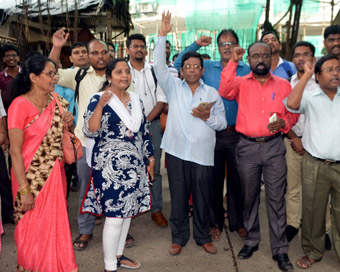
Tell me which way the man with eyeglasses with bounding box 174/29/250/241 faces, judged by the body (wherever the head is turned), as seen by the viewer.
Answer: toward the camera

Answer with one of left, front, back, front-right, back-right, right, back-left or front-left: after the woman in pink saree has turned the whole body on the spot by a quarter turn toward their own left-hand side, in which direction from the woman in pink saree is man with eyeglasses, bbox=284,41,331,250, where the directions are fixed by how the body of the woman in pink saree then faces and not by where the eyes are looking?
front-right

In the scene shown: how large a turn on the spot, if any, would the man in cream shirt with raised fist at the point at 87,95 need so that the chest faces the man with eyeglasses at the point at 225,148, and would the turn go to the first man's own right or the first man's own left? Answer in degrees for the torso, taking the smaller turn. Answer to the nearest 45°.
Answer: approximately 90° to the first man's own left

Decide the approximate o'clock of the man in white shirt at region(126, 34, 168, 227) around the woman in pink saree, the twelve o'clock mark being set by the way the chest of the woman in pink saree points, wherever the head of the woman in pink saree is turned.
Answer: The man in white shirt is roughly at 9 o'clock from the woman in pink saree.

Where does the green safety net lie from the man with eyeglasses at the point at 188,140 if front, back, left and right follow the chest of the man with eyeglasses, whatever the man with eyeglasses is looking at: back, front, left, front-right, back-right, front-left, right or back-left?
back

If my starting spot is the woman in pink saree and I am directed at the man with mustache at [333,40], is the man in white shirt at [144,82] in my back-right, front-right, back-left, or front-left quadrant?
front-left

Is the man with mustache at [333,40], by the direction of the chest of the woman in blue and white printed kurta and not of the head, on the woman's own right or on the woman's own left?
on the woman's own left

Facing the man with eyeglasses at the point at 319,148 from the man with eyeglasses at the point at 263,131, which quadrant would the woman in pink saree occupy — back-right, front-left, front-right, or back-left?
back-right

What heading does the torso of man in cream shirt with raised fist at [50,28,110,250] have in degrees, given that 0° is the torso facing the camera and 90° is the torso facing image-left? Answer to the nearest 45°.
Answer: approximately 0°

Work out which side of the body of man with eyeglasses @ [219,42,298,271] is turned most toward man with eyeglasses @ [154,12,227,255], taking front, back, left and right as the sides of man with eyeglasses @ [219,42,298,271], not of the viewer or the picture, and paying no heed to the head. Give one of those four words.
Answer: right

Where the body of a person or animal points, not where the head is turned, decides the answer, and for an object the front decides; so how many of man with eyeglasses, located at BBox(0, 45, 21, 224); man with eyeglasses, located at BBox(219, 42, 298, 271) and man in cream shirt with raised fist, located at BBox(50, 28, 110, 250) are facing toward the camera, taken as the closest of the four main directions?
3

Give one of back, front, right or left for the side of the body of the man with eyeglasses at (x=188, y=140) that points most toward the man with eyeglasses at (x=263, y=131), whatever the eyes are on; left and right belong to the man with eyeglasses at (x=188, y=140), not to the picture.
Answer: left

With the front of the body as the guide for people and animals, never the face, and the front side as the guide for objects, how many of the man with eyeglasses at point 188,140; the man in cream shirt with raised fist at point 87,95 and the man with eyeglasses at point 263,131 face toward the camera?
3

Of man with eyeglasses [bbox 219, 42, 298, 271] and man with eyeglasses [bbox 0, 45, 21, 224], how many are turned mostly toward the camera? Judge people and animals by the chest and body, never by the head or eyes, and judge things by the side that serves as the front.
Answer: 2

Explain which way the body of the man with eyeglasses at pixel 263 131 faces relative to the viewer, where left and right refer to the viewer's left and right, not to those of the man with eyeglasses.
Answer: facing the viewer

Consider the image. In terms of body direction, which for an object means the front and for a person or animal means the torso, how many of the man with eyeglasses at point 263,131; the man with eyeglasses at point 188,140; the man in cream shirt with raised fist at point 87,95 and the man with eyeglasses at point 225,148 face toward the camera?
4

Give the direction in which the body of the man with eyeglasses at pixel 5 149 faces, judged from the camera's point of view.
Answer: toward the camera

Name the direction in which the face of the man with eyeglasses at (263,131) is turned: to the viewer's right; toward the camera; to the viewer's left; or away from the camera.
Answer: toward the camera

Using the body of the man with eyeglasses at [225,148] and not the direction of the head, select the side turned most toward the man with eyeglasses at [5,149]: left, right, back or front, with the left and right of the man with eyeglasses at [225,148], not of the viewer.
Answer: right
